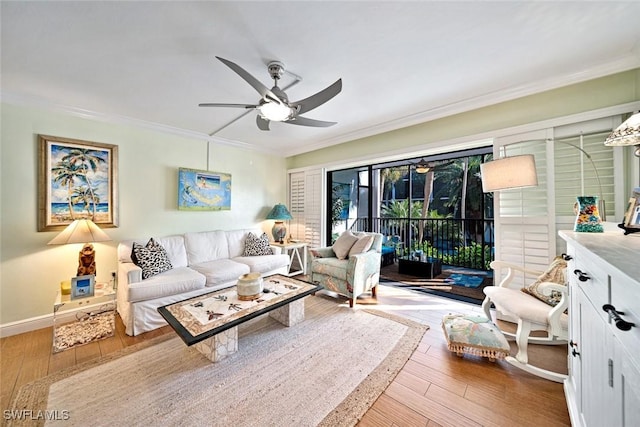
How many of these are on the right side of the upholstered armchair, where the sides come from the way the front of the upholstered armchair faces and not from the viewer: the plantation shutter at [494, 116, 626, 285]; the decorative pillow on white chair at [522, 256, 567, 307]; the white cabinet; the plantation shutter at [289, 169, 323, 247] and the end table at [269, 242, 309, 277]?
2

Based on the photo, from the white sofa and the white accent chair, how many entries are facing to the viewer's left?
1

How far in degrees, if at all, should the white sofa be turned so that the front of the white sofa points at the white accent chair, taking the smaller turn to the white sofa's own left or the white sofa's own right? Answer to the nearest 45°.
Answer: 0° — it already faces it

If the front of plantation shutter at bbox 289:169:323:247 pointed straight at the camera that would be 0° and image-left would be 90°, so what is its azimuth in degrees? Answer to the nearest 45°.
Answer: approximately 45°

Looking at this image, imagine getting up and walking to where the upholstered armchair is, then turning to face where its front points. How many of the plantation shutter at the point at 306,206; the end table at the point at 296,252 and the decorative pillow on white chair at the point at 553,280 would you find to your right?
2

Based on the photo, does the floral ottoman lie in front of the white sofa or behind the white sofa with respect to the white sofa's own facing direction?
in front

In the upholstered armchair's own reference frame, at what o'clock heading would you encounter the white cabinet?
The white cabinet is roughly at 10 o'clock from the upholstered armchair.

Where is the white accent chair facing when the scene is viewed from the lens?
facing to the left of the viewer

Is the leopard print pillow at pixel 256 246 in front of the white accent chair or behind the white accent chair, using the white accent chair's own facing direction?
in front

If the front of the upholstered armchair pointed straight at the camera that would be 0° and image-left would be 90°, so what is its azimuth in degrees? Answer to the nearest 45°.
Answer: approximately 45°

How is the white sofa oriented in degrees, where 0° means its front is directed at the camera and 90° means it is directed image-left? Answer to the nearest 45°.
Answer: approximately 315°
